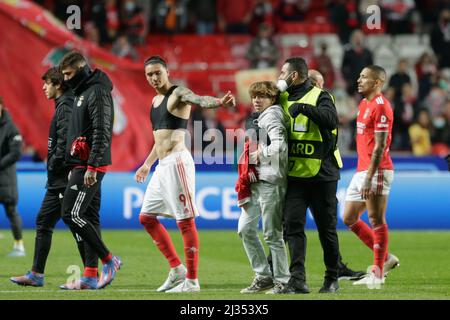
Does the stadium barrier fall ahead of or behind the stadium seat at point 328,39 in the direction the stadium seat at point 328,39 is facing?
ahead

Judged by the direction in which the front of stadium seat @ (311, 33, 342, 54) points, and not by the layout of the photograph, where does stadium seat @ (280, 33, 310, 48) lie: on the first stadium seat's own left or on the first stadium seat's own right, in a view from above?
on the first stadium seat's own right

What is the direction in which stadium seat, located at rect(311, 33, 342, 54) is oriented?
toward the camera

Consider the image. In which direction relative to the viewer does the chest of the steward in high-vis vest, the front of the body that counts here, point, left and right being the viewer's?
facing the viewer and to the left of the viewer

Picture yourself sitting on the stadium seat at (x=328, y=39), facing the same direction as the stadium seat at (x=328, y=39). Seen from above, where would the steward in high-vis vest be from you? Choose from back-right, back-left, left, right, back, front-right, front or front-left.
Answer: front

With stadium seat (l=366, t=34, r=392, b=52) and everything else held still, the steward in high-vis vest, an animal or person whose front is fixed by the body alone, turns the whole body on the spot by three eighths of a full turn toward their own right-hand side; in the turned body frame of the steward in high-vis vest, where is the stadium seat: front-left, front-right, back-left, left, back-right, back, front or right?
front

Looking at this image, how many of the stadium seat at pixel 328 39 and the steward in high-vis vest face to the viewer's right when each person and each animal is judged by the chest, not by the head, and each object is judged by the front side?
0

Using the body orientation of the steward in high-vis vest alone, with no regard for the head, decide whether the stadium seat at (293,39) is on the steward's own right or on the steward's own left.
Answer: on the steward's own right

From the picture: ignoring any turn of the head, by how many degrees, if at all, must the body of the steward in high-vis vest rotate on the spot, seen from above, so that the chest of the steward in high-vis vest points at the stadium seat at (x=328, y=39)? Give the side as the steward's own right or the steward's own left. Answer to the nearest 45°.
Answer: approximately 135° to the steward's own right

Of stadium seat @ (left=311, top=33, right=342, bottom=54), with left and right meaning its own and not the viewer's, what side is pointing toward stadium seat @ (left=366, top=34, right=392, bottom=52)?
left

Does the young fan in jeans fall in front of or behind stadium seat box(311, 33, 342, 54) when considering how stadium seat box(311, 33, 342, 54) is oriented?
in front
